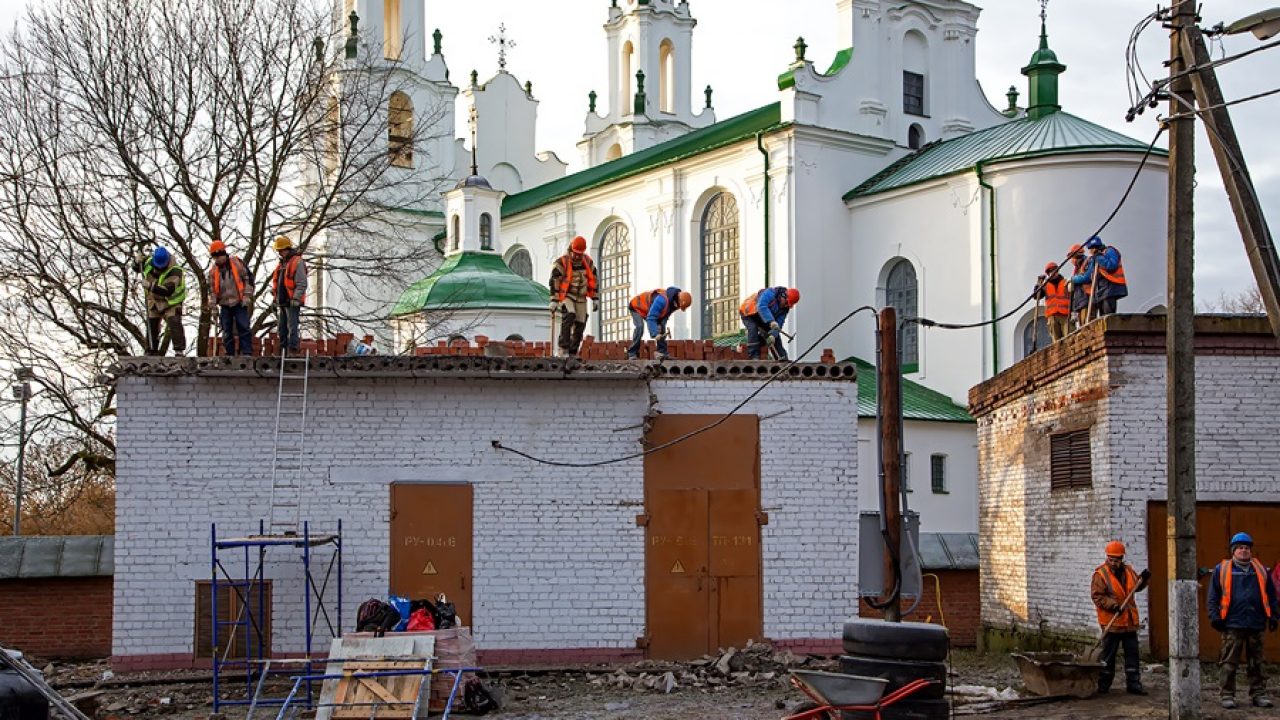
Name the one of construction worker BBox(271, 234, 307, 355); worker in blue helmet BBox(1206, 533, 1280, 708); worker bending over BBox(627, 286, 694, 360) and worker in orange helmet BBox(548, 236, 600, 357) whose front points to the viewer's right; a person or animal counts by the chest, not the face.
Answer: the worker bending over

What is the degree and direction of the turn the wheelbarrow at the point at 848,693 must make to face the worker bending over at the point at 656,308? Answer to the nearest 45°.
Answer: approximately 90° to its right

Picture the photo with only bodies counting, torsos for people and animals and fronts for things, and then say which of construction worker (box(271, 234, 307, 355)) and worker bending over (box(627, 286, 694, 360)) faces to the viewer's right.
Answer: the worker bending over

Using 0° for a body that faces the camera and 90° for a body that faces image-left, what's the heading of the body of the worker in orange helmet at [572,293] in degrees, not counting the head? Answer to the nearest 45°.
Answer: approximately 0°

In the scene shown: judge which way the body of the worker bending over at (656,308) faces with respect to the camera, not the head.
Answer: to the viewer's right

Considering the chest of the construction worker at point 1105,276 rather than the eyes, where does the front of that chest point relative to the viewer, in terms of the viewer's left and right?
facing to the left of the viewer

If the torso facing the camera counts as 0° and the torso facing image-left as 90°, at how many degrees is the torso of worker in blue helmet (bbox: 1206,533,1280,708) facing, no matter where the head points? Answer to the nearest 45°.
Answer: approximately 0°

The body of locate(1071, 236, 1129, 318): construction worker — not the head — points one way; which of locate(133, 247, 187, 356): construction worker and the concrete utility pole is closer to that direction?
the construction worker
